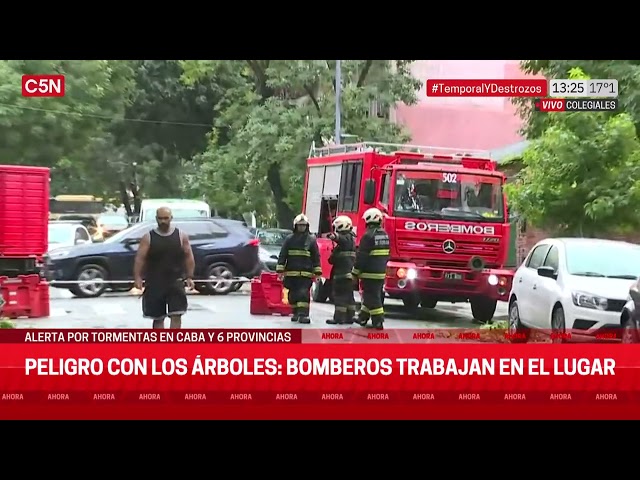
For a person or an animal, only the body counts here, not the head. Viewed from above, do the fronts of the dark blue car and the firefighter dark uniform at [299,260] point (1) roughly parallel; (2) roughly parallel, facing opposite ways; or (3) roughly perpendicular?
roughly perpendicular

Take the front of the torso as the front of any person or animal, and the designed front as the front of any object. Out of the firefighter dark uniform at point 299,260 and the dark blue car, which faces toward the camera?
the firefighter dark uniform

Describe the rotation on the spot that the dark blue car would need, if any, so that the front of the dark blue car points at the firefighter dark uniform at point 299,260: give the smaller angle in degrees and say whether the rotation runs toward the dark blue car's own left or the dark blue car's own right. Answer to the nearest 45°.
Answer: approximately 180°

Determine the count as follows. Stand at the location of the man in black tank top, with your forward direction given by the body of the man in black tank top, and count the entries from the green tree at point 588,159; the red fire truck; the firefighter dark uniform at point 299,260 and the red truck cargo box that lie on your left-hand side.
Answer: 3

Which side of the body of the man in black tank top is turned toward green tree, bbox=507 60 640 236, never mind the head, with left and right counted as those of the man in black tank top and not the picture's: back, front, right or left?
left

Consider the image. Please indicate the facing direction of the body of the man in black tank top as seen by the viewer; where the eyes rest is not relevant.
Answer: toward the camera

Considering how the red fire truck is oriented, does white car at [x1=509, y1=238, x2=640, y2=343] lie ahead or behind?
ahead

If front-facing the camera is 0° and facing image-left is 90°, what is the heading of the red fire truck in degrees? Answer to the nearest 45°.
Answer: approximately 315°

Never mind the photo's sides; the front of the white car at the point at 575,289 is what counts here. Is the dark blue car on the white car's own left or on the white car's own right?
on the white car's own right
